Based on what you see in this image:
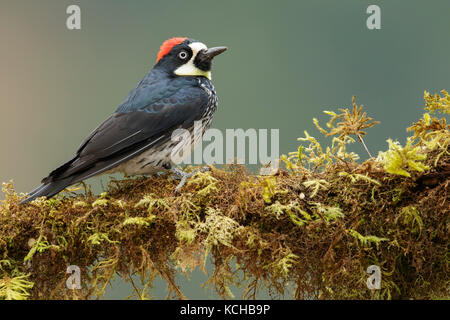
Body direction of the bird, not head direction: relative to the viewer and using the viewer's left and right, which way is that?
facing to the right of the viewer
